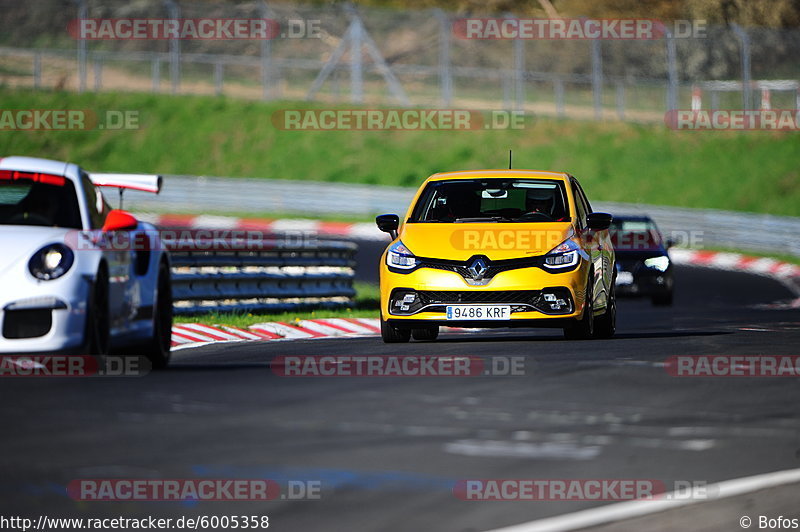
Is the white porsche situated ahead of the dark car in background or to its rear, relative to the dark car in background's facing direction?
ahead

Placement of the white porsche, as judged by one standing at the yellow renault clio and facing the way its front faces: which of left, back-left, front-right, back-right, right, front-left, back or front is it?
front-right

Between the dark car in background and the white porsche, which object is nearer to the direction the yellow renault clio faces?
the white porsche

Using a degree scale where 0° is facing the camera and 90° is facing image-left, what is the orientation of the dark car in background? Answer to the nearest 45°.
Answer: approximately 0°

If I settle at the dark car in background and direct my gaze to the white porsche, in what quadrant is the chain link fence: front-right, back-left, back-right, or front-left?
back-right

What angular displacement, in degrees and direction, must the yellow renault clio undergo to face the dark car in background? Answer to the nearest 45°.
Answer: approximately 180°

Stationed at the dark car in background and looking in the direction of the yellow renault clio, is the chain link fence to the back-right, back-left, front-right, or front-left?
back-right
